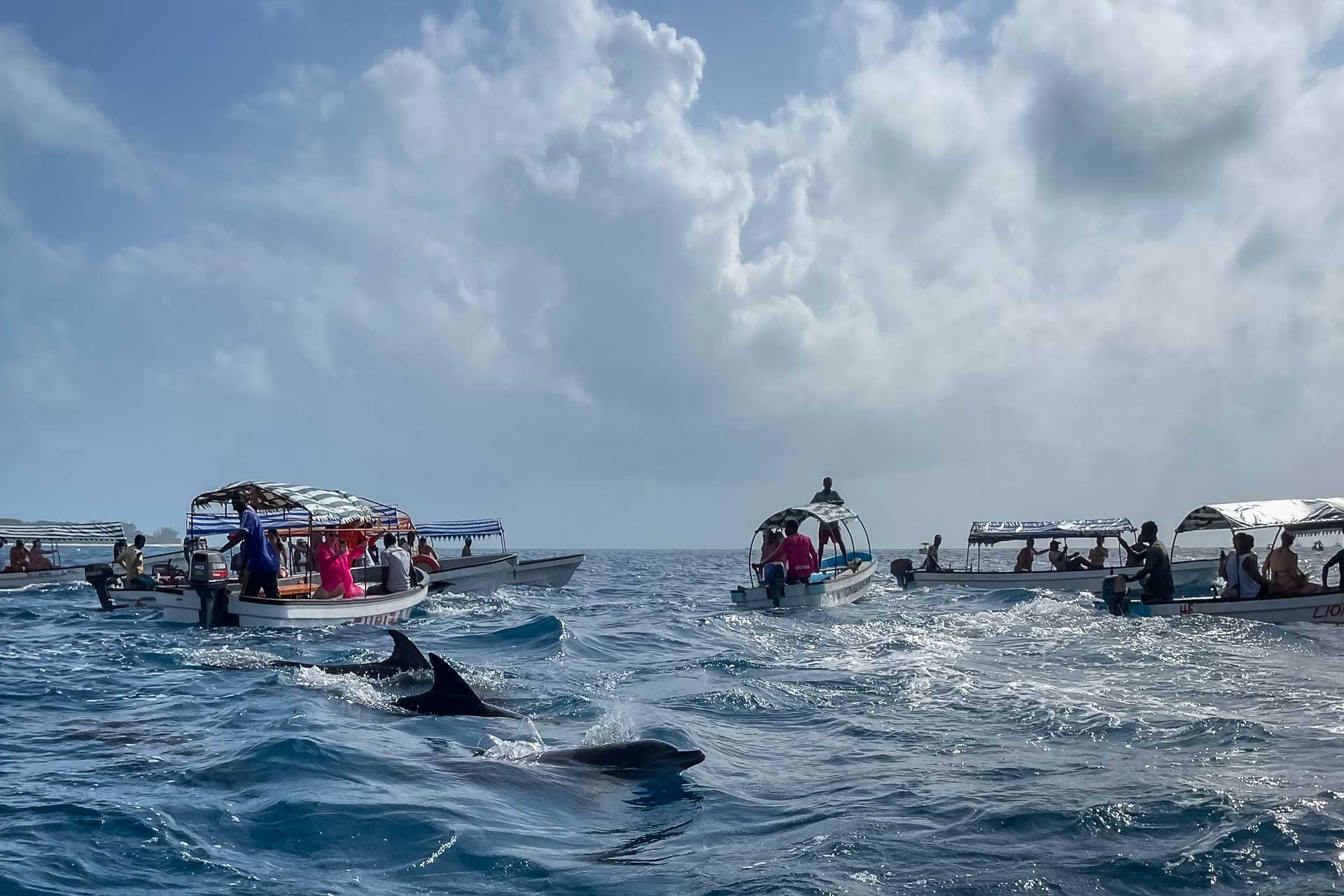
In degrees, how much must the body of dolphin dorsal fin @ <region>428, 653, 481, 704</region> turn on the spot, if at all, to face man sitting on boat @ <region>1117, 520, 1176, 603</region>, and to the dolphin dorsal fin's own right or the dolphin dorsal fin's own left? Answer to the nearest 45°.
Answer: approximately 45° to the dolphin dorsal fin's own left

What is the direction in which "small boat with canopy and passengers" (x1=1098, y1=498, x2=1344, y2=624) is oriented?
to the viewer's right

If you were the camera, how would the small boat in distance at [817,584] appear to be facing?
facing away from the viewer and to the right of the viewer

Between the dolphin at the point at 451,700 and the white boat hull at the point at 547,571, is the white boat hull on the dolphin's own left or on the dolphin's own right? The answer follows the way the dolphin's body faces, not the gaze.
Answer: on the dolphin's own left

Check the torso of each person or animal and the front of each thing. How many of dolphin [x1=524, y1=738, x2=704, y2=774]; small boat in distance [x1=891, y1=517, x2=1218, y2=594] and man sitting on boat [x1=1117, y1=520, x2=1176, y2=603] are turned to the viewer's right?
2

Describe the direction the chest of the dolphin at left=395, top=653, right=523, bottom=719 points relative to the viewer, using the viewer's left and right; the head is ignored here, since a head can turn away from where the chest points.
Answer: facing to the right of the viewer

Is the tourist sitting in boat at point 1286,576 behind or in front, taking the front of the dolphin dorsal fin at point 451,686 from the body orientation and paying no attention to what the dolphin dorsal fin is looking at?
in front

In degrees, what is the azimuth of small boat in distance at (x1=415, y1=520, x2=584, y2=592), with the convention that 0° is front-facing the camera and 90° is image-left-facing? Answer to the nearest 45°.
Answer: approximately 270°

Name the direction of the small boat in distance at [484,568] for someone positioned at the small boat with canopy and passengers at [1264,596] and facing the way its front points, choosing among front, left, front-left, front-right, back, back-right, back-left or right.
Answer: back
